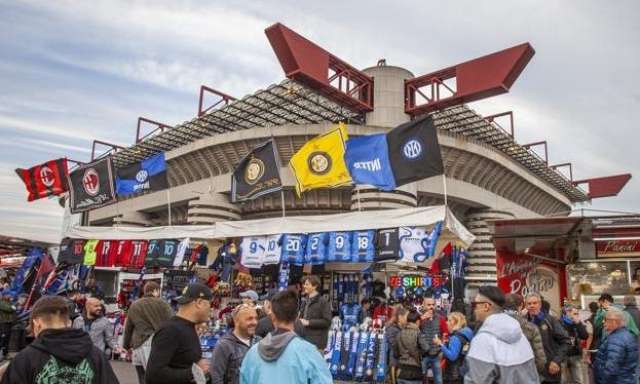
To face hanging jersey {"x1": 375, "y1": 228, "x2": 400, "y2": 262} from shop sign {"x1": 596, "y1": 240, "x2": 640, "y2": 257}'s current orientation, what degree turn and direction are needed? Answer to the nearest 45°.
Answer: approximately 45° to its right

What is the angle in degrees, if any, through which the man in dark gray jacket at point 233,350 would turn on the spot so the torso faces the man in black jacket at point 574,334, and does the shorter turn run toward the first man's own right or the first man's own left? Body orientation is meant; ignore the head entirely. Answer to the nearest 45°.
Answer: approximately 90° to the first man's own left

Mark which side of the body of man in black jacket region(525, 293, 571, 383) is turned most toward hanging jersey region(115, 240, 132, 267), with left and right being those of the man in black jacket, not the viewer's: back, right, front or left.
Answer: right
